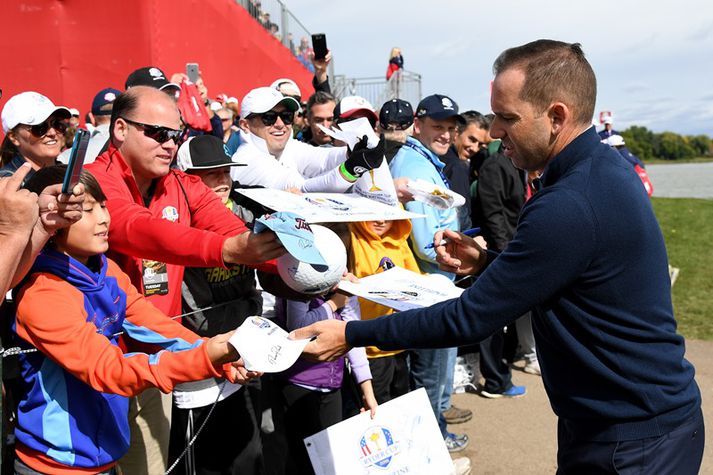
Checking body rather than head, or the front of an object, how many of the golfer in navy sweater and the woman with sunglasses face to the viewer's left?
1

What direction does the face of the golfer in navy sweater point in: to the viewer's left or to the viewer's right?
to the viewer's left

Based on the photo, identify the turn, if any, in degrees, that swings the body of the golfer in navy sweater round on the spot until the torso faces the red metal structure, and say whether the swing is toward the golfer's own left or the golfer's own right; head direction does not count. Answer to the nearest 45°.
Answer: approximately 45° to the golfer's own right

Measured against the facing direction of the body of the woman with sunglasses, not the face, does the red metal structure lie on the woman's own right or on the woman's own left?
on the woman's own left

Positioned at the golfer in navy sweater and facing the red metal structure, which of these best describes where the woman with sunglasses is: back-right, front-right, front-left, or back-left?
front-left

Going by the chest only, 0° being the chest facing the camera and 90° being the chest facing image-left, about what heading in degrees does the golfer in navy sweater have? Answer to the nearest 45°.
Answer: approximately 90°

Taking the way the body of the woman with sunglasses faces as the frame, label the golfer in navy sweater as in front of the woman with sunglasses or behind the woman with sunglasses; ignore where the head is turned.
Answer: in front

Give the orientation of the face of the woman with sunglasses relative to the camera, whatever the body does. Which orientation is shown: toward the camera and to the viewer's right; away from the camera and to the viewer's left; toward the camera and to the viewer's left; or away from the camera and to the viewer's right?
toward the camera and to the viewer's right

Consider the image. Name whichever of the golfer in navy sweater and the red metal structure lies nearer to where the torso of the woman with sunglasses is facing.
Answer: the golfer in navy sweater

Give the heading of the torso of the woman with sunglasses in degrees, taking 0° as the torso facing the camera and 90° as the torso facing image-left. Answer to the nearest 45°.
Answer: approximately 315°

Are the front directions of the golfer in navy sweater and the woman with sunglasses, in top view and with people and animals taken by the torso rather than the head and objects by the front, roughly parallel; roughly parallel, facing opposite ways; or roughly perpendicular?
roughly parallel, facing opposite ways
